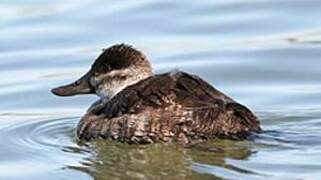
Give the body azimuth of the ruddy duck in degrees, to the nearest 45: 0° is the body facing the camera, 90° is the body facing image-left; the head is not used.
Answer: approximately 90°
